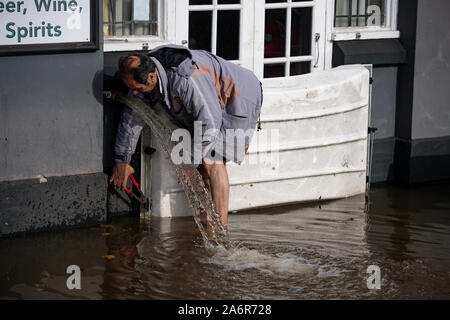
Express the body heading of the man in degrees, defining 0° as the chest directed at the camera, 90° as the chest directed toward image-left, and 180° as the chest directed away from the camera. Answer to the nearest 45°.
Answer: approximately 90°

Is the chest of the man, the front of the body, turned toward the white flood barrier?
no

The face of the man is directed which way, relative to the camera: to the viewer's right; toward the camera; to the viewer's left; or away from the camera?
to the viewer's left
